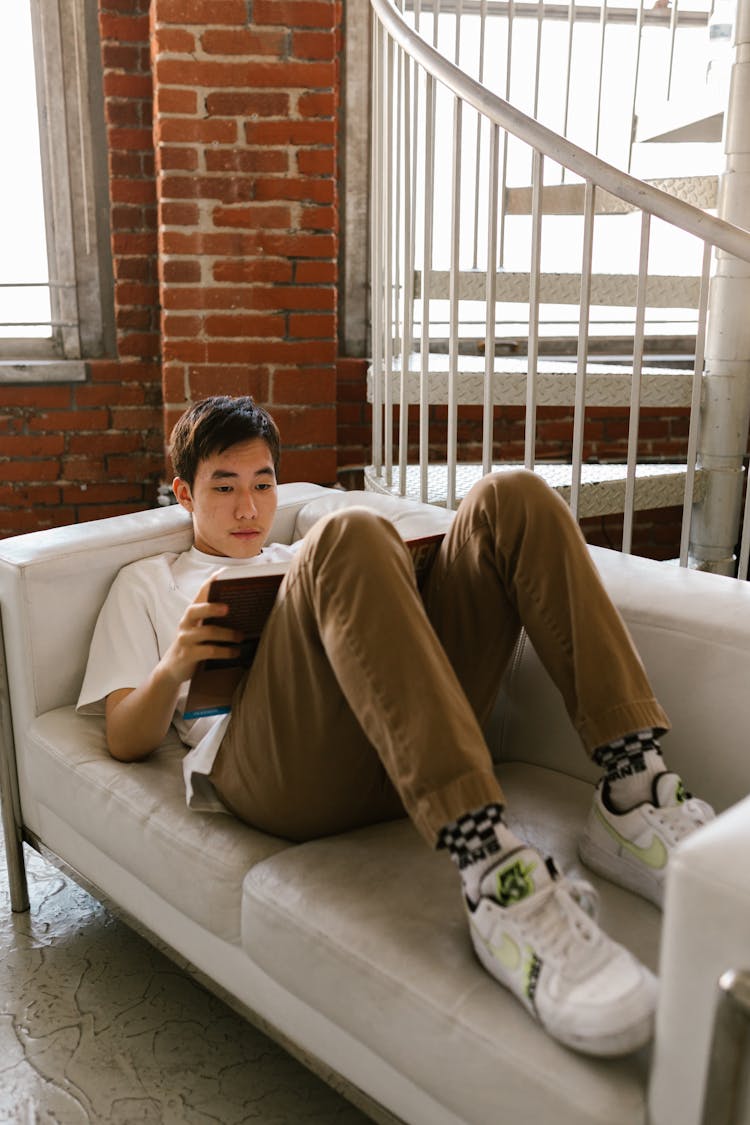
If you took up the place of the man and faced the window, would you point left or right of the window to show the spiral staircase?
right

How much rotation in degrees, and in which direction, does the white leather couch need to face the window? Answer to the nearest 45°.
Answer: approximately 90° to its right

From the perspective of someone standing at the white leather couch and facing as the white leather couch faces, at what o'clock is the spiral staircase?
The spiral staircase is roughly at 5 o'clock from the white leather couch.

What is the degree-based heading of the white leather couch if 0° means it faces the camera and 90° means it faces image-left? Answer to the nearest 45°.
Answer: approximately 45°
